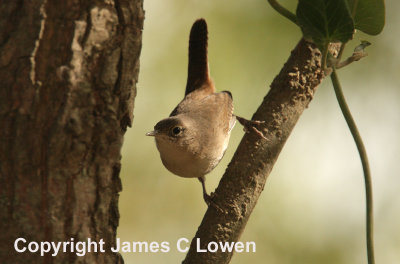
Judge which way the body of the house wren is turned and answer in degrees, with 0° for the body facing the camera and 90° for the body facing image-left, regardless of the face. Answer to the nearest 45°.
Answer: approximately 45°
